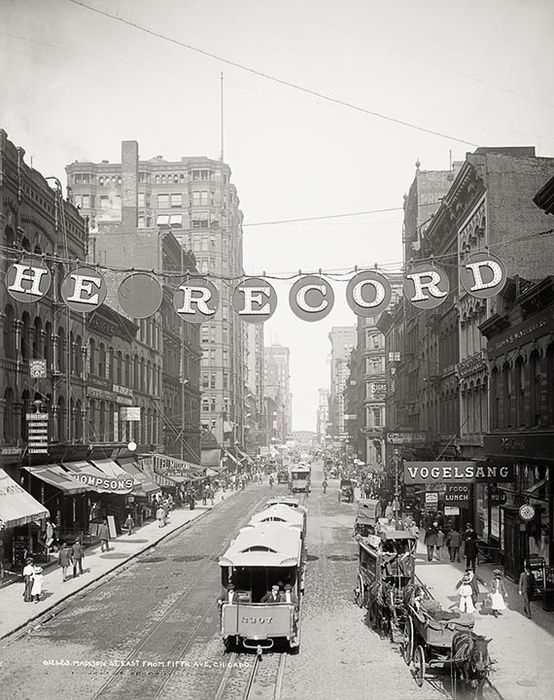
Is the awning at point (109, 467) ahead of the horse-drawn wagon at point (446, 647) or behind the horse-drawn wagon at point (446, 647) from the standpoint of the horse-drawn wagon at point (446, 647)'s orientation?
behind

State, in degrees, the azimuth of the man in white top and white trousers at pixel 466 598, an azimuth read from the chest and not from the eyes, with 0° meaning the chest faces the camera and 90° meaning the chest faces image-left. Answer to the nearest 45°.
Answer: approximately 0°

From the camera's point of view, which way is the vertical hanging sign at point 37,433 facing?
toward the camera

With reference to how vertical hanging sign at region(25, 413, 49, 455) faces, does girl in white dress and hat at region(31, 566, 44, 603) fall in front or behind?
in front

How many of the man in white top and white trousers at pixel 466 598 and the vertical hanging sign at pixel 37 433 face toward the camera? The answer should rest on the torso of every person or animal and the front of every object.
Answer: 2

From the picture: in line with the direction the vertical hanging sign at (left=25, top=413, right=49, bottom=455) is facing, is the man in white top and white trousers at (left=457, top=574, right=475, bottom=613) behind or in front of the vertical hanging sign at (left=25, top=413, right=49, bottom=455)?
in front

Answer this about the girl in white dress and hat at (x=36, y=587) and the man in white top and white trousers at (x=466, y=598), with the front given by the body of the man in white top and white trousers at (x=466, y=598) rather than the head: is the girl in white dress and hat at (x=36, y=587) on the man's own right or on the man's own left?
on the man's own right

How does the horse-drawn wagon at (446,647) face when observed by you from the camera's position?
facing the viewer and to the right of the viewer
